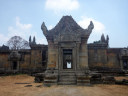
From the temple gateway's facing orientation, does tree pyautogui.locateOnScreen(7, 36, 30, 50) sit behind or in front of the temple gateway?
behind

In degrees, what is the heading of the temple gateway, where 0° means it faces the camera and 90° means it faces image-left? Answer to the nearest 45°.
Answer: approximately 0°
